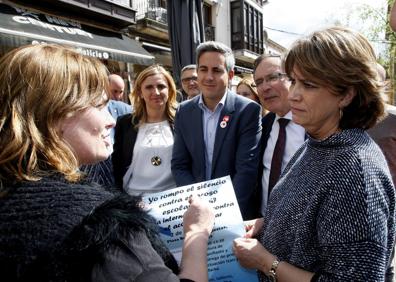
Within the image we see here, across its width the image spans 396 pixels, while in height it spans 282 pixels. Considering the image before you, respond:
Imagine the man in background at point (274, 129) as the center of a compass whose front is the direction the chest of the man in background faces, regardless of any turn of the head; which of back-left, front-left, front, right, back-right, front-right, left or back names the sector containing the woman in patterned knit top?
front-left

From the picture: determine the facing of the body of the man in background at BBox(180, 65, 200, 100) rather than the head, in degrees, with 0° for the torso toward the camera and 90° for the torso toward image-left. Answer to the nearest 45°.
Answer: approximately 0°

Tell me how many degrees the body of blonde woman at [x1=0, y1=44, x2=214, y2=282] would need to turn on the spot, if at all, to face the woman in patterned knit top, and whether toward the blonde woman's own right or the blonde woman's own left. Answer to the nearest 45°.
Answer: approximately 45° to the blonde woman's own right

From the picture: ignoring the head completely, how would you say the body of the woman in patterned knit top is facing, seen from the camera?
to the viewer's left

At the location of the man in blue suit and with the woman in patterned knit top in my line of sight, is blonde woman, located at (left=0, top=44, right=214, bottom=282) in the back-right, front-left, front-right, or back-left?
front-right

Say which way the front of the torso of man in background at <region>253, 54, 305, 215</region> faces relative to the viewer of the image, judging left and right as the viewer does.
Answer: facing the viewer and to the left of the viewer

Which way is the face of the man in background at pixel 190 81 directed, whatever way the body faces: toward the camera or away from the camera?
toward the camera

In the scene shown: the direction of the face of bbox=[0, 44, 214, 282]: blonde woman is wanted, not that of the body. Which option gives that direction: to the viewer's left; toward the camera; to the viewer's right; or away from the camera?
to the viewer's right

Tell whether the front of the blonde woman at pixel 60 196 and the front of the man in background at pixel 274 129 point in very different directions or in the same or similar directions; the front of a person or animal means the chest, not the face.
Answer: very different directions

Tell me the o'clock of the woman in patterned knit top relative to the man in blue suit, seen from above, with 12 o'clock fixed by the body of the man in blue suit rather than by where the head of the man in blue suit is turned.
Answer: The woman in patterned knit top is roughly at 10 o'clock from the man in blue suit.

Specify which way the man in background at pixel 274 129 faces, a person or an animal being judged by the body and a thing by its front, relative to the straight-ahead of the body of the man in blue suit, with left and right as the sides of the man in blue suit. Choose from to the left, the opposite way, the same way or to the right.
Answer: the same way

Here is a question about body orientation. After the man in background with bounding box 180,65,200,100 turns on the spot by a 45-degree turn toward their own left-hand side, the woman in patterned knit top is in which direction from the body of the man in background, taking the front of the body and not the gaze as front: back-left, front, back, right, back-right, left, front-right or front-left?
front-right

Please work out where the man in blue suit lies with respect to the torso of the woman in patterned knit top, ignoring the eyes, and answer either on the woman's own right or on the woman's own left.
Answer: on the woman's own right

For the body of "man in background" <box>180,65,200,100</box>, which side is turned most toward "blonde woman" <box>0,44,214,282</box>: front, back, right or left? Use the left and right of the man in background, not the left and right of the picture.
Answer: front

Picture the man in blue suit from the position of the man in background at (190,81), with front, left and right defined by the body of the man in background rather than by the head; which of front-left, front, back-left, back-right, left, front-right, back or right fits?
front
